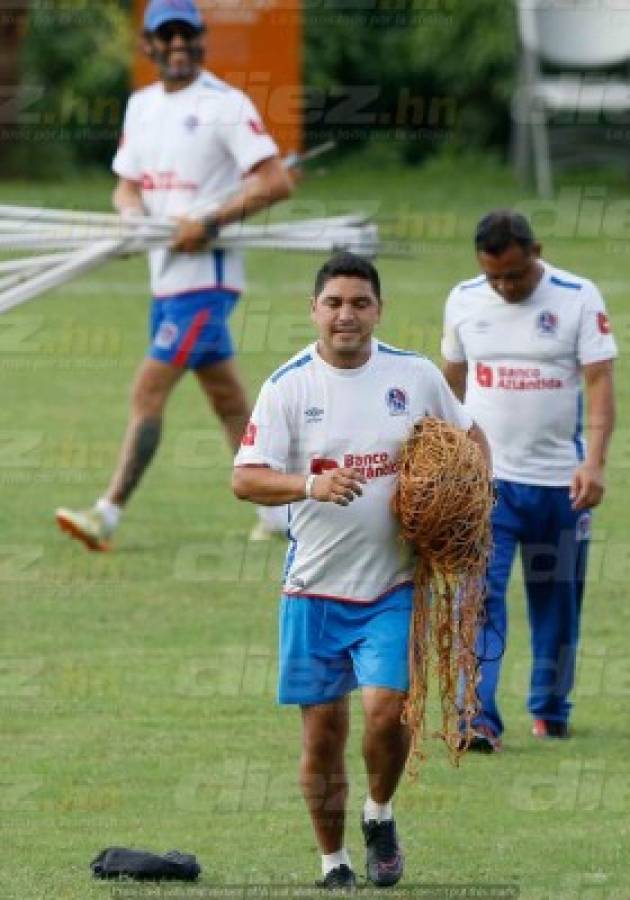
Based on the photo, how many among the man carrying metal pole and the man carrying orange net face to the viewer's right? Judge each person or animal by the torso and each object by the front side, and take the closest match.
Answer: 0

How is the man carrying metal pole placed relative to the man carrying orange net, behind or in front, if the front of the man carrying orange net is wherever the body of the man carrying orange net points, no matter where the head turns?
behind

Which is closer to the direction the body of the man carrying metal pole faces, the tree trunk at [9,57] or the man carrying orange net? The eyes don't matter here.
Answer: the man carrying orange net

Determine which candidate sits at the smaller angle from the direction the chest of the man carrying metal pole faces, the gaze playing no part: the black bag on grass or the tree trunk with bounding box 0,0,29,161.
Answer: the black bag on grass

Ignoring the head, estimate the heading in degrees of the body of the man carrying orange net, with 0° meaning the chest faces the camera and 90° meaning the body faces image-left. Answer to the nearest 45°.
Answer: approximately 0°

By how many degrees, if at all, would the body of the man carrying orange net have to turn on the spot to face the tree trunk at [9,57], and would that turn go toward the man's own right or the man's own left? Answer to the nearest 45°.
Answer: approximately 180°
